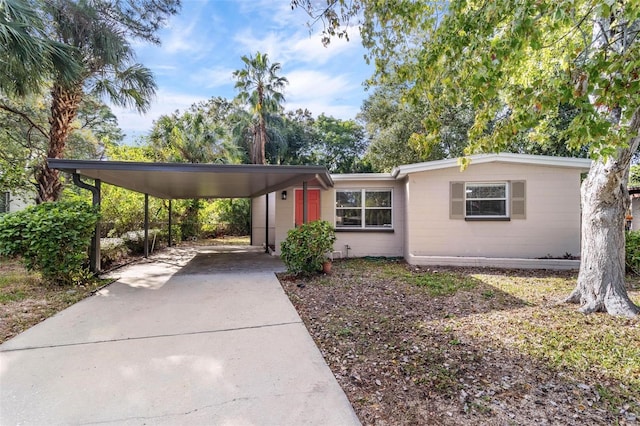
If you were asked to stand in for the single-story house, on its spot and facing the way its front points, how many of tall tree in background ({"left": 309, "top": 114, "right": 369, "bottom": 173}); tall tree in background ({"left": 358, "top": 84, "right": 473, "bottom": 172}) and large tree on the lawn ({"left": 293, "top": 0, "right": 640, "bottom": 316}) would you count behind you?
2

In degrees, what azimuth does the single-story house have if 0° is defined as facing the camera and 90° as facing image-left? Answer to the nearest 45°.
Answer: approximately 0°

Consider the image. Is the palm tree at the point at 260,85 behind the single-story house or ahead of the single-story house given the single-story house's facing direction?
behind

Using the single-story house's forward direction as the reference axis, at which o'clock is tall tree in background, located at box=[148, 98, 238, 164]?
The tall tree in background is roughly at 4 o'clock from the single-story house.

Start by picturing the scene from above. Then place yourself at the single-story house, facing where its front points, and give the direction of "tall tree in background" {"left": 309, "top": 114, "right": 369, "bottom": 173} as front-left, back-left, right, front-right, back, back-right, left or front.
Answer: back

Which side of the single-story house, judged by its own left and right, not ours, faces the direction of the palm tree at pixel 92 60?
right

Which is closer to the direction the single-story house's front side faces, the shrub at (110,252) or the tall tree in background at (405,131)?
the shrub

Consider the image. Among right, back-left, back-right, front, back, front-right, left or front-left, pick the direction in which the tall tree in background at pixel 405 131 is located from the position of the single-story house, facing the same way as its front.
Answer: back
